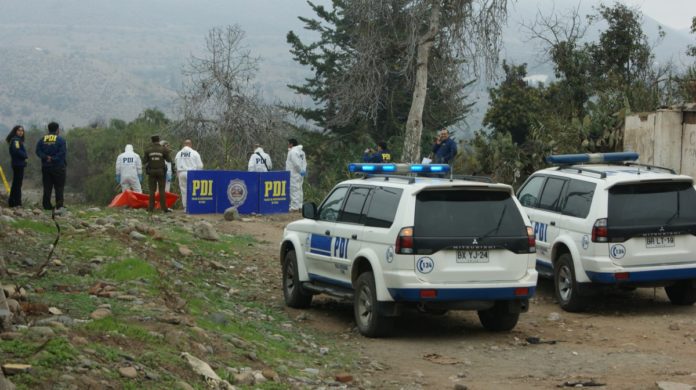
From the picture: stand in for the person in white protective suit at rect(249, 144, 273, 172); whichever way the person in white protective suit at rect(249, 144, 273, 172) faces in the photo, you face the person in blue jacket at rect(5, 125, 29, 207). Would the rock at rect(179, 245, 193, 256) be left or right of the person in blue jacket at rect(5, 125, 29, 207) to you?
left

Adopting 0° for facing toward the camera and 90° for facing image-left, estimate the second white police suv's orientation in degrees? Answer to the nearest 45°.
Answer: approximately 135°
